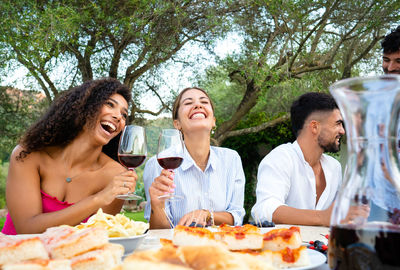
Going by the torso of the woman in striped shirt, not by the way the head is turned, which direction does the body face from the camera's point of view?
toward the camera

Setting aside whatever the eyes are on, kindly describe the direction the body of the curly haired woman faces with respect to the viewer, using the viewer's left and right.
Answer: facing the viewer and to the right of the viewer

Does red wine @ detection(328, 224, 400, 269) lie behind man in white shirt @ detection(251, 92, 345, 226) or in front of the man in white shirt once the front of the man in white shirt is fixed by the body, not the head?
in front

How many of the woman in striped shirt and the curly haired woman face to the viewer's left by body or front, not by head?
0

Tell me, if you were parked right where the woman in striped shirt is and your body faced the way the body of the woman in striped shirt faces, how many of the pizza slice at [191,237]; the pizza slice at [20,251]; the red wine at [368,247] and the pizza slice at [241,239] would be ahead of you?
4

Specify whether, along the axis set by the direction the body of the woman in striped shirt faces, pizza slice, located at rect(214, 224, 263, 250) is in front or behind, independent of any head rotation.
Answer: in front

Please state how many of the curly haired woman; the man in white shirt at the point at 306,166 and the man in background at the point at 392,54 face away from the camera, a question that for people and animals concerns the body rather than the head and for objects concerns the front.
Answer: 0

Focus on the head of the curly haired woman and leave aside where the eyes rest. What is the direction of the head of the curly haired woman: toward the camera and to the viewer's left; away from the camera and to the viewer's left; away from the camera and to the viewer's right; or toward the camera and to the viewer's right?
toward the camera and to the viewer's right
